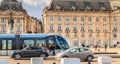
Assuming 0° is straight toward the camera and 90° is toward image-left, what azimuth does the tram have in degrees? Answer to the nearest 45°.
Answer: approximately 270°
